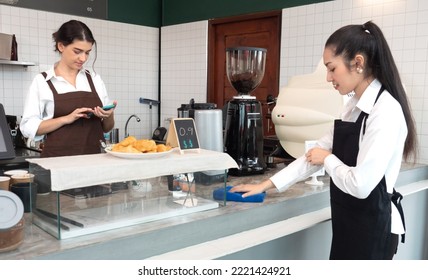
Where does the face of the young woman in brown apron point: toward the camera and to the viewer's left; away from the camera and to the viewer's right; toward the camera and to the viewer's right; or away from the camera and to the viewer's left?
toward the camera and to the viewer's right

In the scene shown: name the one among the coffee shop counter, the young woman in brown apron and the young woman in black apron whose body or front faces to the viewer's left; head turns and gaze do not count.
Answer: the young woman in black apron

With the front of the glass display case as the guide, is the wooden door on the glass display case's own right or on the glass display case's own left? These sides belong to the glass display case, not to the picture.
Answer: on the glass display case's own left

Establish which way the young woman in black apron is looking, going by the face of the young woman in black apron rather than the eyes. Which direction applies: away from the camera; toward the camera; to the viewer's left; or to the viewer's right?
to the viewer's left

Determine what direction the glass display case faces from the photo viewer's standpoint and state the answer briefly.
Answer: facing the viewer and to the right of the viewer

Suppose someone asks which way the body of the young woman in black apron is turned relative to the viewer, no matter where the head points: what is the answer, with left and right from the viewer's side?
facing to the left of the viewer

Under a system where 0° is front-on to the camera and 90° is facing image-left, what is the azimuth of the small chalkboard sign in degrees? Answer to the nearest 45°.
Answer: approximately 315°

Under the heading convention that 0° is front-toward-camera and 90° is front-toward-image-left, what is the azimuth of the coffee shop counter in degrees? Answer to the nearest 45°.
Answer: approximately 315°
